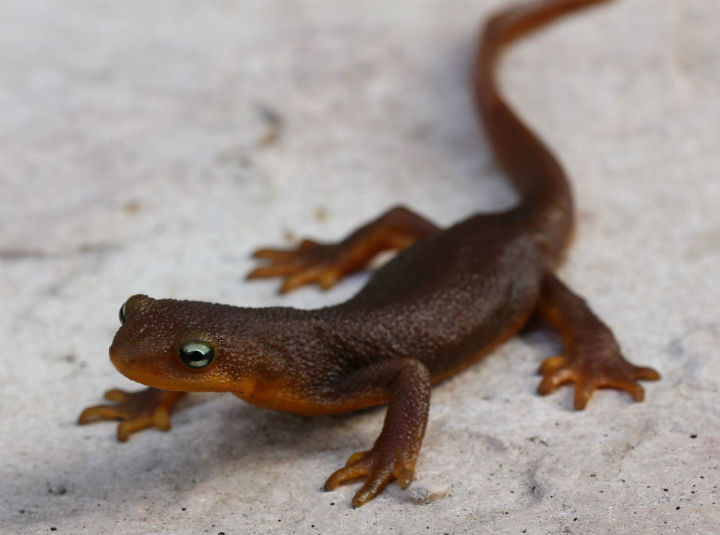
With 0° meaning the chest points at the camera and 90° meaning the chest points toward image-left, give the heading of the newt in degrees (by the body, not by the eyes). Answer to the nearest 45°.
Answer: approximately 45°
